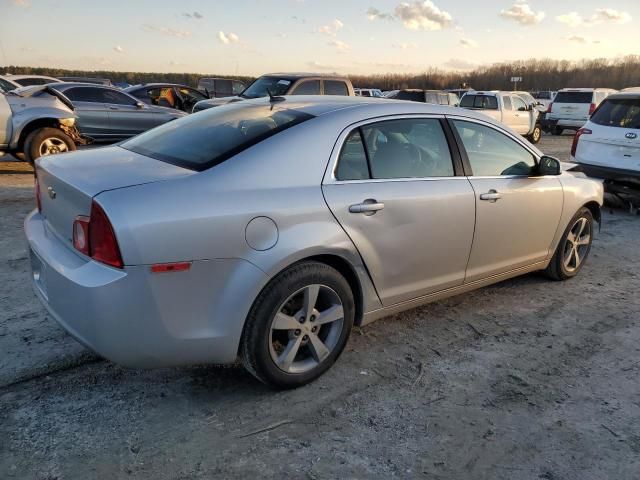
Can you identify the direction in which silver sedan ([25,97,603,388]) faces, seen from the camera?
facing away from the viewer and to the right of the viewer

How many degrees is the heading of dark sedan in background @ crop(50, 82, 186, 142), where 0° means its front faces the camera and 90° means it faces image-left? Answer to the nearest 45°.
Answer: approximately 270°

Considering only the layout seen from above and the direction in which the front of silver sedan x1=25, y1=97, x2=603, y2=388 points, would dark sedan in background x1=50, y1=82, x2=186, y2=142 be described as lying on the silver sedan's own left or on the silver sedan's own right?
on the silver sedan's own left

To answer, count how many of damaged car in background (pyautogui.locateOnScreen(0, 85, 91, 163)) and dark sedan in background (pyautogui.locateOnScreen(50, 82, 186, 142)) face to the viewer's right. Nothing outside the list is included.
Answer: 2

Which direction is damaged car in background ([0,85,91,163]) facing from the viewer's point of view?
to the viewer's right

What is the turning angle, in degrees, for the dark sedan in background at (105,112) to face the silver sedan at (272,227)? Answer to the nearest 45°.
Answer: approximately 90° to its right

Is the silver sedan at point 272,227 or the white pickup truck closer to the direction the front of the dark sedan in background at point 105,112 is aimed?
the white pickup truck

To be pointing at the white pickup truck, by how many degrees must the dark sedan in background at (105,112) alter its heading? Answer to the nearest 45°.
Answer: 0° — it already faces it

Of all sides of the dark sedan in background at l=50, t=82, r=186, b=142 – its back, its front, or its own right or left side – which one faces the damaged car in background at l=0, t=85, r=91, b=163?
right
